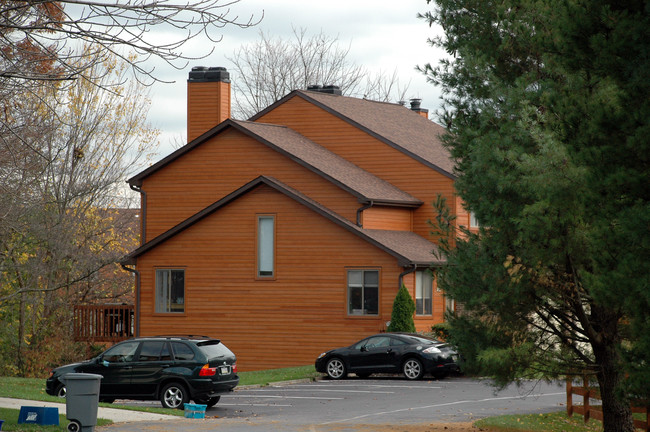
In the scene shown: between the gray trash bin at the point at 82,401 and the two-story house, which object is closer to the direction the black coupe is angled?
the two-story house

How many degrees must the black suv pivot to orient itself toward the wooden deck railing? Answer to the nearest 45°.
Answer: approximately 45° to its right

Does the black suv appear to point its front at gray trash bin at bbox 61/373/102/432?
no

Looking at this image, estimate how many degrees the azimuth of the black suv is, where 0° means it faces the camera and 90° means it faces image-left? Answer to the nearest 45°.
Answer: approximately 135°

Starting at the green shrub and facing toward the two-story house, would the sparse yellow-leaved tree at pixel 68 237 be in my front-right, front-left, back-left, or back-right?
front-left

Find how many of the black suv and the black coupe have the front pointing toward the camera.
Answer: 0

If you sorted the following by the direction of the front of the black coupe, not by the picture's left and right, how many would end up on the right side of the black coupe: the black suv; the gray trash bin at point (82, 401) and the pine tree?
0

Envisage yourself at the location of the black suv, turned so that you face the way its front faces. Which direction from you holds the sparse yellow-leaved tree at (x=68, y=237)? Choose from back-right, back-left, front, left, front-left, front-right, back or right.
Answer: front-right

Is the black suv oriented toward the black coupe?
no

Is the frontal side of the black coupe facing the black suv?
no
